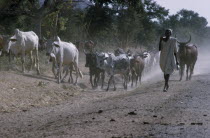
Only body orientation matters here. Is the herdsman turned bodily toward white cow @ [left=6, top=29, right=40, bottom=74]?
no

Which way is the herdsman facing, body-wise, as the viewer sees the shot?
toward the camera

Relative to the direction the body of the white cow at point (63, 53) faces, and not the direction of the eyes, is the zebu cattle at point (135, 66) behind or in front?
behind

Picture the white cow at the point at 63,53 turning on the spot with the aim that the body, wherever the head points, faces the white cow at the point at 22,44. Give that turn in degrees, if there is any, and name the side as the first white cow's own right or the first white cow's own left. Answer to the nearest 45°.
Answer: approximately 45° to the first white cow's own right

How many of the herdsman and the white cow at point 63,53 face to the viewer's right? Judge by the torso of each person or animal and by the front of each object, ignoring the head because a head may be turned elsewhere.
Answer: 0

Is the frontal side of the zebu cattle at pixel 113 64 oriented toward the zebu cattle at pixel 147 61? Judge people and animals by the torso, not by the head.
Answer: no

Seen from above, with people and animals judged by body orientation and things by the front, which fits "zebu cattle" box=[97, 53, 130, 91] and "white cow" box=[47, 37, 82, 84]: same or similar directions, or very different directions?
same or similar directions

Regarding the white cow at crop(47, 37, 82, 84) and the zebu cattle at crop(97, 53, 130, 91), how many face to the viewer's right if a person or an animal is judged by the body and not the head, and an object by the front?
0

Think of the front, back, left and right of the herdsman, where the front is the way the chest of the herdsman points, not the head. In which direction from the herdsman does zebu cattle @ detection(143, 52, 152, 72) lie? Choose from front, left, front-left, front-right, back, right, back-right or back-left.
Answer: back

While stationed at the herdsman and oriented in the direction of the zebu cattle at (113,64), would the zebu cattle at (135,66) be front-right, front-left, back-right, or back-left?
front-right

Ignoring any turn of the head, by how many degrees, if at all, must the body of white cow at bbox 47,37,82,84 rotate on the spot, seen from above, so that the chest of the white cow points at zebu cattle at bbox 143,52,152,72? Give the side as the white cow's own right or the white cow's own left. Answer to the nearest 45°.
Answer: approximately 180°

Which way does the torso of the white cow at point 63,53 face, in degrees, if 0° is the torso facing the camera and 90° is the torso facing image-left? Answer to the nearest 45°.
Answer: approximately 45°

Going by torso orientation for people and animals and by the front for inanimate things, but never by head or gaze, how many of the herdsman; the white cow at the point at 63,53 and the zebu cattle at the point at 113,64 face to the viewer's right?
0

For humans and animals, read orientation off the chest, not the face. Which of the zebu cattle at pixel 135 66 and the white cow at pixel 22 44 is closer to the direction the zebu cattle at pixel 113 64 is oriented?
the white cow
